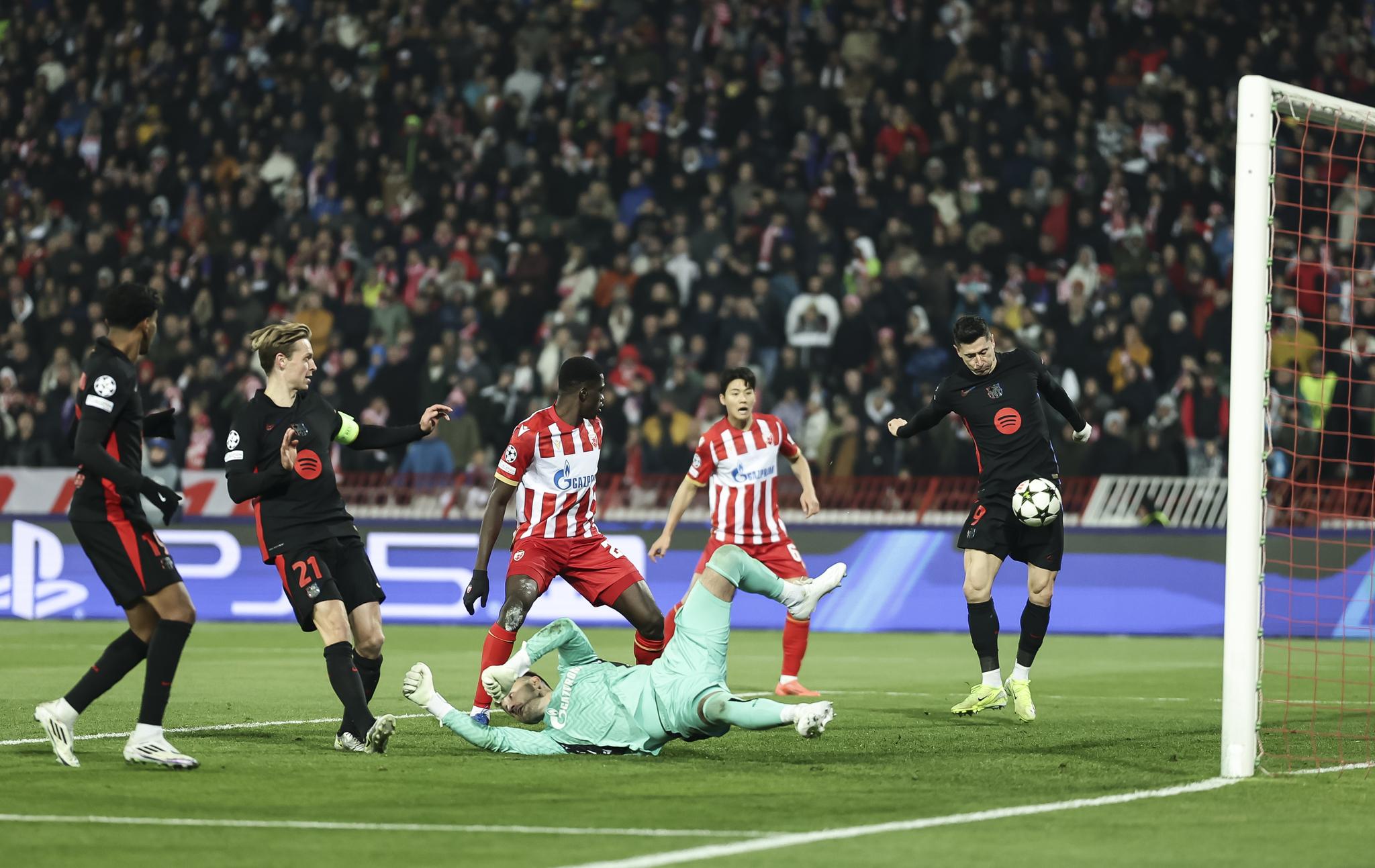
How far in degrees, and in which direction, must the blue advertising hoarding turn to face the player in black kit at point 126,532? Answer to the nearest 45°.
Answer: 0° — it already faces them

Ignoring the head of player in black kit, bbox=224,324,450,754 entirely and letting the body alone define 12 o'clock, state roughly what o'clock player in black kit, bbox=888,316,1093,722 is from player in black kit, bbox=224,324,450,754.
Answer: player in black kit, bbox=888,316,1093,722 is roughly at 10 o'clock from player in black kit, bbox=224,324,450,754.

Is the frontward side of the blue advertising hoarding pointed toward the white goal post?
yes

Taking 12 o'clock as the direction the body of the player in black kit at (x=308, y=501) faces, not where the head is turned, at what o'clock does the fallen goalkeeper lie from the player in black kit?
The fallen goalkeeper is roughly at 11 o'clock from the player in black kit.

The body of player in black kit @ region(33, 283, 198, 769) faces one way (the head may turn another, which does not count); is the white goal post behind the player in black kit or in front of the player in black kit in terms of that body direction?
in front

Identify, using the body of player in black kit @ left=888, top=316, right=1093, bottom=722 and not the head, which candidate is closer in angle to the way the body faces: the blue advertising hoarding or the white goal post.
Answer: the white goal post

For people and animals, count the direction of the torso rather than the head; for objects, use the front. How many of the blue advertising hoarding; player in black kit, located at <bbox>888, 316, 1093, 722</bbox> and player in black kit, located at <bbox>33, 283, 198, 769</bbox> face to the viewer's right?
1

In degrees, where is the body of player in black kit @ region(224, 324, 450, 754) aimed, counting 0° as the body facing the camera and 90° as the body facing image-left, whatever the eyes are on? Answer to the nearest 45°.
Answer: approximately 315°

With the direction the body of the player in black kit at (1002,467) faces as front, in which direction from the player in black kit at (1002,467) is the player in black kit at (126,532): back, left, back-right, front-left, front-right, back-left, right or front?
front-right

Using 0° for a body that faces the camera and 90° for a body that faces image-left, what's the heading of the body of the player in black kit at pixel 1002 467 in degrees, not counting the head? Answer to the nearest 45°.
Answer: approximately 0°

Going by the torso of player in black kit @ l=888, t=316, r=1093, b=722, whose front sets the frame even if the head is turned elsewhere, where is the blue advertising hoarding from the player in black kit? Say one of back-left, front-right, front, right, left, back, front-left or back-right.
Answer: back

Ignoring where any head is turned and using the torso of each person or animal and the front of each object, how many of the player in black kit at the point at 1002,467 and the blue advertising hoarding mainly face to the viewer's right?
0

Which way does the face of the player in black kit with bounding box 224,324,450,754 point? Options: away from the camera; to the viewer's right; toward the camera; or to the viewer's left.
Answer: to the viewer's right

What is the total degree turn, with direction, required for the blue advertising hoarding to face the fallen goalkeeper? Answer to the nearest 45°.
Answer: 0° — it already faces them

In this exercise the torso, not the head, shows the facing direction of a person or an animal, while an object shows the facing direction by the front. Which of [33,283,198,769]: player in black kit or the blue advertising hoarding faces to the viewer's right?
the player in black kit

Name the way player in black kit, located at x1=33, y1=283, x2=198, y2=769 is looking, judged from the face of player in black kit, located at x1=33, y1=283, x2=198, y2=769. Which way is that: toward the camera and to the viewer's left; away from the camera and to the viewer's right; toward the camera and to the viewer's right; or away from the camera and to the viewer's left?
away from the camera and to the viewer's right

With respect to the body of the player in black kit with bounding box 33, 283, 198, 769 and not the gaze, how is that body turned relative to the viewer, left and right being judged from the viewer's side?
facing to the right of the viewer
